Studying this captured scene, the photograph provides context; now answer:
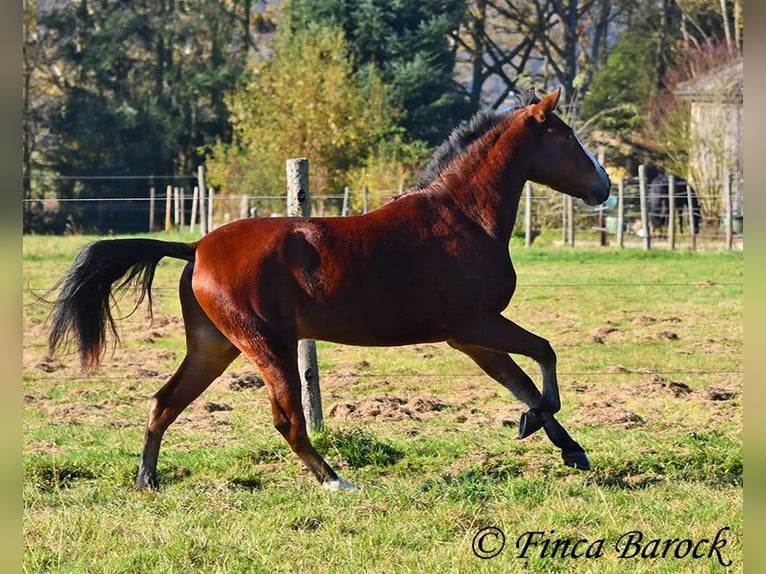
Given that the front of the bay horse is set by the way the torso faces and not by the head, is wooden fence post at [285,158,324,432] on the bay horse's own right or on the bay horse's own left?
on the bay horse's own left

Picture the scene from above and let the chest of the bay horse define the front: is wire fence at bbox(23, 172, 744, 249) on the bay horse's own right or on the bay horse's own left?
on the bay horse's own left

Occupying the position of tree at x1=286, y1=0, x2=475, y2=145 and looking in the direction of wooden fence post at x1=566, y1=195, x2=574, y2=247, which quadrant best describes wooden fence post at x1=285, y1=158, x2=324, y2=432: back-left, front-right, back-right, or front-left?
front-right

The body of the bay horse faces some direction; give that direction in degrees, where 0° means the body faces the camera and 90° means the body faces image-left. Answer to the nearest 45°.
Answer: approximately 270°

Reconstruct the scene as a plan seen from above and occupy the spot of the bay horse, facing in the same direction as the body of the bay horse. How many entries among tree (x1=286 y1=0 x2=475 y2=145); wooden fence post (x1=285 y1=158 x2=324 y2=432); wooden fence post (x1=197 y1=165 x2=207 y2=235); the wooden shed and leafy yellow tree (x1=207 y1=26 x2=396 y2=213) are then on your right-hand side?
0

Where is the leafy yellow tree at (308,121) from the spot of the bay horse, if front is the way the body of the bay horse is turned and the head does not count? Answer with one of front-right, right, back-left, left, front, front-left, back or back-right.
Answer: left

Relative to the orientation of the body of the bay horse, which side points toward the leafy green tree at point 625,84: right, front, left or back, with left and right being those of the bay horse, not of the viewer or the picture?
left

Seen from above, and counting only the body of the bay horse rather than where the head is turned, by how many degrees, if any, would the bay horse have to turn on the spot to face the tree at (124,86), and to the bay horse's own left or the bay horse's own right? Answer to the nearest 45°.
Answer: approximately 90° to the bay horse's own left

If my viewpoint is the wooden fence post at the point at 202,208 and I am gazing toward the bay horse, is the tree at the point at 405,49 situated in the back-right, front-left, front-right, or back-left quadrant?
back-left

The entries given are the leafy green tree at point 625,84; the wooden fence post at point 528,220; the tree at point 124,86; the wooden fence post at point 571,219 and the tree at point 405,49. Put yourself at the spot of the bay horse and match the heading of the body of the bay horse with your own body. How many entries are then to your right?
0

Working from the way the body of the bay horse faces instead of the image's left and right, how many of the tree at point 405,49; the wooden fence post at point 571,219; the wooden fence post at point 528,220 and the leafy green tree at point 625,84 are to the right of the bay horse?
0

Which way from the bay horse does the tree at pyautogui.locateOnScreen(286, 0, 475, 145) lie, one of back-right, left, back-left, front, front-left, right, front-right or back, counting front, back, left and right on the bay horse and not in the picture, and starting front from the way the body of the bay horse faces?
left

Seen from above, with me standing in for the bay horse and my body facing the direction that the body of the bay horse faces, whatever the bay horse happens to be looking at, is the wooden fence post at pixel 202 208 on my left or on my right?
on my left
